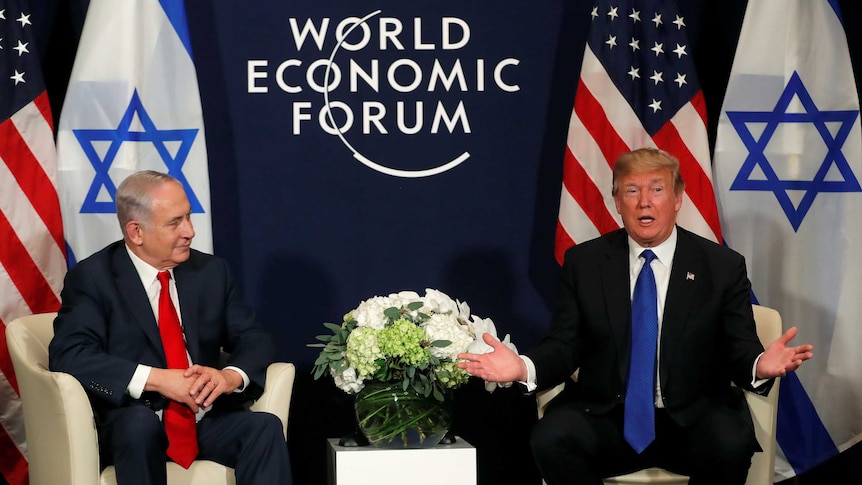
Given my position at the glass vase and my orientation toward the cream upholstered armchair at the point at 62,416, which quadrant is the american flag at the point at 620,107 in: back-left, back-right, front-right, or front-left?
back-right

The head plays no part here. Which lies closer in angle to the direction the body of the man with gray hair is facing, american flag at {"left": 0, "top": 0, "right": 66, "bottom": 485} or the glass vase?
the glass vase

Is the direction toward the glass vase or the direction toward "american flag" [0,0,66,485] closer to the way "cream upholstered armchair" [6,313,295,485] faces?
the glass vase

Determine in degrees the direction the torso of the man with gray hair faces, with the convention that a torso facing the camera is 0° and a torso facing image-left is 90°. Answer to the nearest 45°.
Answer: approximately 315°

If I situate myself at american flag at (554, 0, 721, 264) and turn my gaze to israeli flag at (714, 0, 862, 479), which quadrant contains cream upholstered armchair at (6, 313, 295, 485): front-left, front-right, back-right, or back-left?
back-right

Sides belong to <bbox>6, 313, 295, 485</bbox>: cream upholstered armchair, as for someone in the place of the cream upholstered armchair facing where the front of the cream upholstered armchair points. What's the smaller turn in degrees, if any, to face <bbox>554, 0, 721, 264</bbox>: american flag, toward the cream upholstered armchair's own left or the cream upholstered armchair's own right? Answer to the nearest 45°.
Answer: approximately 45° to the cream upholstered armchair's own left

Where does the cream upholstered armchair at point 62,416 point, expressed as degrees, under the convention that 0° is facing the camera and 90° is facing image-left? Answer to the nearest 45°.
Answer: approximately 315°

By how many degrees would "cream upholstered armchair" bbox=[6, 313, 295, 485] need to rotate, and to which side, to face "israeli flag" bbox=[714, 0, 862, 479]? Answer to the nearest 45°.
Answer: approximately 45° to its left

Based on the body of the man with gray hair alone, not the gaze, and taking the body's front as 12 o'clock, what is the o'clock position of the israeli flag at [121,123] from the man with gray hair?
The israeli flag is roughly at 7 o'clock from the man with gray hair.

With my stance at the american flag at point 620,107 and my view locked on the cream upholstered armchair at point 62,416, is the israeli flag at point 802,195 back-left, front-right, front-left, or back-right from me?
back-left

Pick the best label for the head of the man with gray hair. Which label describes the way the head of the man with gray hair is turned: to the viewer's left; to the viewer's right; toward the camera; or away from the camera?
to the viewer's right
